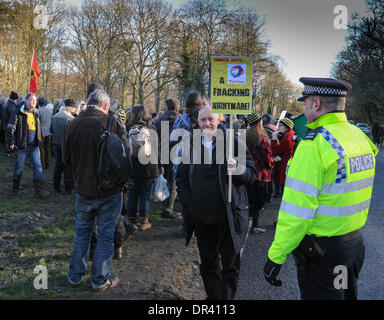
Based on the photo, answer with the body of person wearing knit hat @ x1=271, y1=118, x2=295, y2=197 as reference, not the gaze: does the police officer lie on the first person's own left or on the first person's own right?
on the first person's own left

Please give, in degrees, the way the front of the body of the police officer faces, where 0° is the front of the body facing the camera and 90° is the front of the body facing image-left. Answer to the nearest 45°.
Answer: approximately 135°

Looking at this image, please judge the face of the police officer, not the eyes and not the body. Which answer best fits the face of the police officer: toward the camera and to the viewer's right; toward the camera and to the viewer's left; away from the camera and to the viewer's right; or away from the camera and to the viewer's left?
away from the camera and to the viewer's left

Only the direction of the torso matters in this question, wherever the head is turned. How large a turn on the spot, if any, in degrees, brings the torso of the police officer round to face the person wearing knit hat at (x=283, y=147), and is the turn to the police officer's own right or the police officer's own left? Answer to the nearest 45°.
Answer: approximately 45° to the police officer's own right
